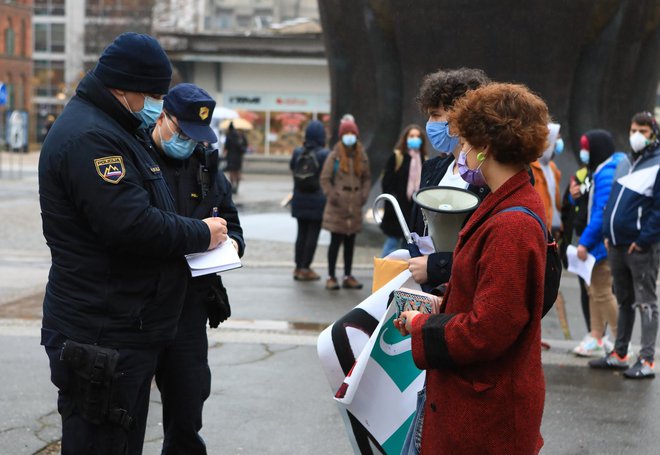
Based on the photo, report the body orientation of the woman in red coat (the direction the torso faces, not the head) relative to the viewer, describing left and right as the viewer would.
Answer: facing to the left of the viewer

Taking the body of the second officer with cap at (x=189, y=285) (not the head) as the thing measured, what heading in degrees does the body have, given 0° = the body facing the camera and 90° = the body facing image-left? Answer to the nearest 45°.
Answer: approximately 315°

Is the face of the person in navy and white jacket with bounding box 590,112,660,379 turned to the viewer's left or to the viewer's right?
to the viewer's left

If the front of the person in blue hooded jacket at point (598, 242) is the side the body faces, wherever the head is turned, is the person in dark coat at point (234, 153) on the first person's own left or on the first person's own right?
on the first person's own right

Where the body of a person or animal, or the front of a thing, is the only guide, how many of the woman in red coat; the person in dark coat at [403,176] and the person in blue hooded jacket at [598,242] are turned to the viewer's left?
2

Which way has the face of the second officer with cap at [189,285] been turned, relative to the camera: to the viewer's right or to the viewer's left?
to the viewer's right

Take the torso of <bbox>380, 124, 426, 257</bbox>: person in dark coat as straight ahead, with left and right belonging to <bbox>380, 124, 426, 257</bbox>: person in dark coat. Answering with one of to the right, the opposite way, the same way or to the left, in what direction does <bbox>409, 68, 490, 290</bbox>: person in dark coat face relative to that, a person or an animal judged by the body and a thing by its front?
to the right

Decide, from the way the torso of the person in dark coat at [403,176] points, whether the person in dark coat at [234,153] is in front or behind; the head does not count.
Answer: behind

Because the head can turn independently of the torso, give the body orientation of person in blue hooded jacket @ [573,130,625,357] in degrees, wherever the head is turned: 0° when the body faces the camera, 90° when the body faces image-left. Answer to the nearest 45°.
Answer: approximately 90°

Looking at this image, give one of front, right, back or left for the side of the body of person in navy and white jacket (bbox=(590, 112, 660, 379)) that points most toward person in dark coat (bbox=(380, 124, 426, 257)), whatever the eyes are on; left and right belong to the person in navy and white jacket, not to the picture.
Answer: right
